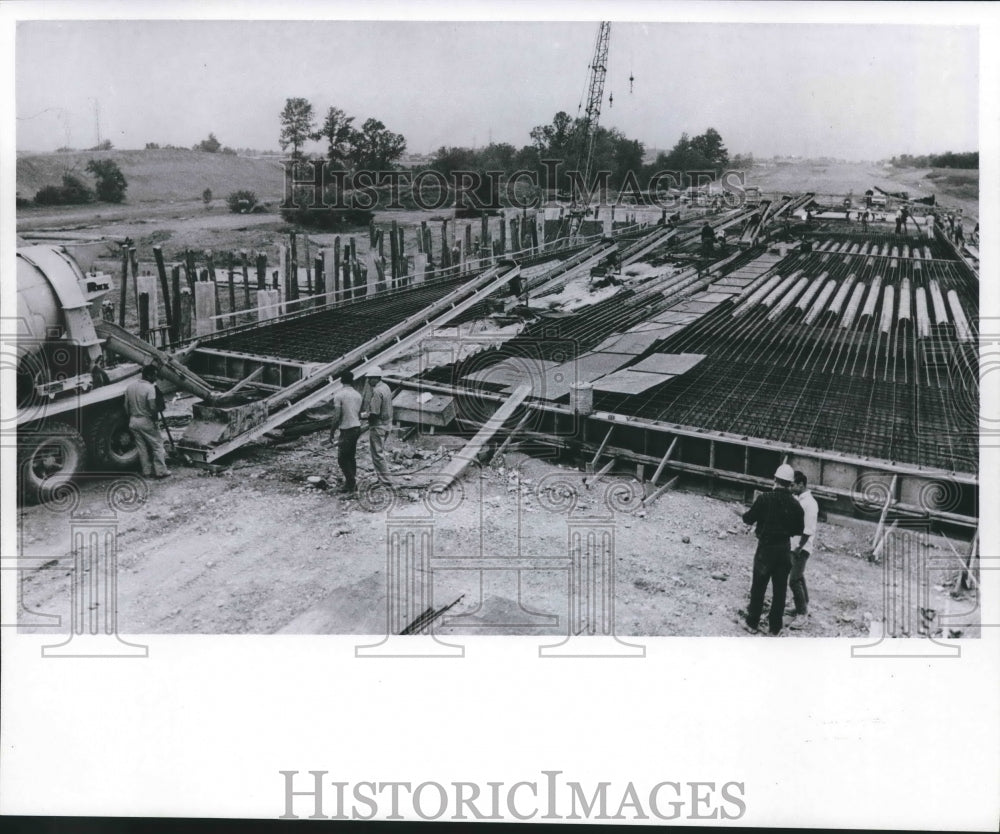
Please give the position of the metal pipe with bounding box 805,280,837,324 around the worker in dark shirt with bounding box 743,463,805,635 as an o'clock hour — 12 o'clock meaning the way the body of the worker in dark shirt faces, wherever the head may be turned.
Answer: The metal pipe is roughly at 12 o'clock from the worker in dark shirt.

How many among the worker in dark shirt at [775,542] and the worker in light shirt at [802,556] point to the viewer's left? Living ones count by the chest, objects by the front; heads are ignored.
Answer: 1

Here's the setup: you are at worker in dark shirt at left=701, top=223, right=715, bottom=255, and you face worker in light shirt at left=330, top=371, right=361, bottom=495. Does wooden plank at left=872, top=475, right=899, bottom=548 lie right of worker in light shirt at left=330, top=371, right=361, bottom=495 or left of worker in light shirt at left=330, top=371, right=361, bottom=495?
left

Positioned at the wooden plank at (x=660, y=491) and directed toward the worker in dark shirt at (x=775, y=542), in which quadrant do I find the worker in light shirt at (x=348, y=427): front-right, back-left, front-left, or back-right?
back-right

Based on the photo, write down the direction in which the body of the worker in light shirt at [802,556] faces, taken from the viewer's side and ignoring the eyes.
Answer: to the viewer's left

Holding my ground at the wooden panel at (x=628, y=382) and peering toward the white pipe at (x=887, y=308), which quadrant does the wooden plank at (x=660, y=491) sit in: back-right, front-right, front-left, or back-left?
back-right

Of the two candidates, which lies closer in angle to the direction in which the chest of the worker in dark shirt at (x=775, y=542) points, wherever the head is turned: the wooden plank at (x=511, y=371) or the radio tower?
the wooden plank

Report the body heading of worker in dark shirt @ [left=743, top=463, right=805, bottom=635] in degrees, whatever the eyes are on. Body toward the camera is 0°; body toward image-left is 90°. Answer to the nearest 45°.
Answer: approximately 180°

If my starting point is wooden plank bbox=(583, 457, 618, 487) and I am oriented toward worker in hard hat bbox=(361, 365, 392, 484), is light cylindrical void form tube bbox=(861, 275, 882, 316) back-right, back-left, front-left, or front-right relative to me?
back-right

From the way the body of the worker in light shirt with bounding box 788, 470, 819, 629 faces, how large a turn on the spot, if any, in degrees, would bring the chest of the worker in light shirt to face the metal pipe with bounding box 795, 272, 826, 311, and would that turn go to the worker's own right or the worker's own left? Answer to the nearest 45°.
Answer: approximately 90° to the worker's own right

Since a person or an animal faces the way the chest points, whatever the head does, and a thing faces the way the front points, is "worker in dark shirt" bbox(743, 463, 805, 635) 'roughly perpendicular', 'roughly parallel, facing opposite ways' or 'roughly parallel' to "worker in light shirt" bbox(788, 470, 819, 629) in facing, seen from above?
roughly perpendicular
